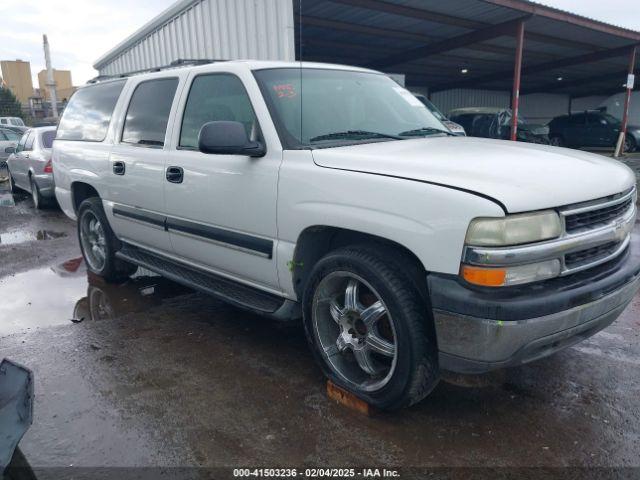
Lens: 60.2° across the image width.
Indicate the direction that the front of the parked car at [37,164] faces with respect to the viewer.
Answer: facing away from the viewer and to the left of the viewer

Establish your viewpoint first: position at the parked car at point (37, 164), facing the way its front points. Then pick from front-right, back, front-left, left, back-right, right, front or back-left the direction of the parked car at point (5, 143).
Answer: front-right

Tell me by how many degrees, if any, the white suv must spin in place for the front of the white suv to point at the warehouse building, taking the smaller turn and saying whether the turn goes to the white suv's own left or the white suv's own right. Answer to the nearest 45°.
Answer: approximately 135° to the white suv's own left

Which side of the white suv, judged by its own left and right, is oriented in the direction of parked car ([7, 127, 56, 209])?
back

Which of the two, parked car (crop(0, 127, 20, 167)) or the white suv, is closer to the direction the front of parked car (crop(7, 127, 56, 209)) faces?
the parked car

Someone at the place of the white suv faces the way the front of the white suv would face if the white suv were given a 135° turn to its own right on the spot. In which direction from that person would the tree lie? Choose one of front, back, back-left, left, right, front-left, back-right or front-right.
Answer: front-right

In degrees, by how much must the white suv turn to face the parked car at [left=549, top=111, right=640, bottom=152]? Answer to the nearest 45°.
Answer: approximately 90° to its left

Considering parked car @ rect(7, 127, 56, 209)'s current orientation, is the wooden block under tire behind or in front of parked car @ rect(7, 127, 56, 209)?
behind

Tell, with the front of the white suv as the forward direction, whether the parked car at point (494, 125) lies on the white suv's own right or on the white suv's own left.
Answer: on the white suv's own left

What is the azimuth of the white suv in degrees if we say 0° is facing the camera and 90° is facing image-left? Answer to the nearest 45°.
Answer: approximately 315°
